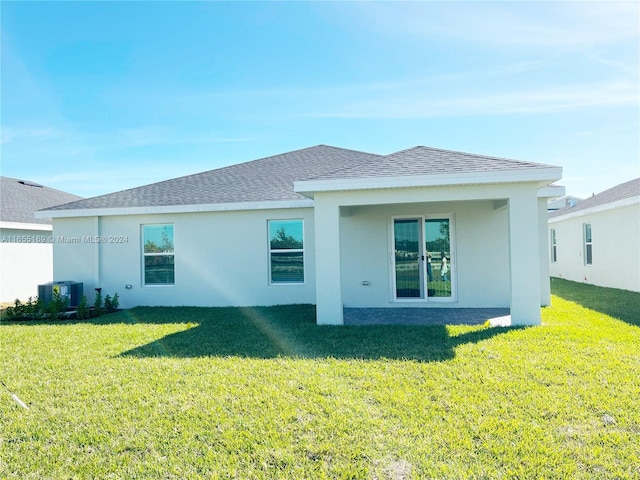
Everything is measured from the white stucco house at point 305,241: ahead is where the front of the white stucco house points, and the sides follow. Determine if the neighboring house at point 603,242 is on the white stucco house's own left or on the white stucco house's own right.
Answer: on the white stucco house's own right

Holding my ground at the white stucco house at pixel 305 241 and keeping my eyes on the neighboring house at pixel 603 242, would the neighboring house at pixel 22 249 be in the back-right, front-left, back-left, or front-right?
back-left

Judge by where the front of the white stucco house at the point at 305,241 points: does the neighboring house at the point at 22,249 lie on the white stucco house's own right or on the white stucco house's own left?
on the white stucco house's own left

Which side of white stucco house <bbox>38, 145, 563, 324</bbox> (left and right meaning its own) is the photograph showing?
back
